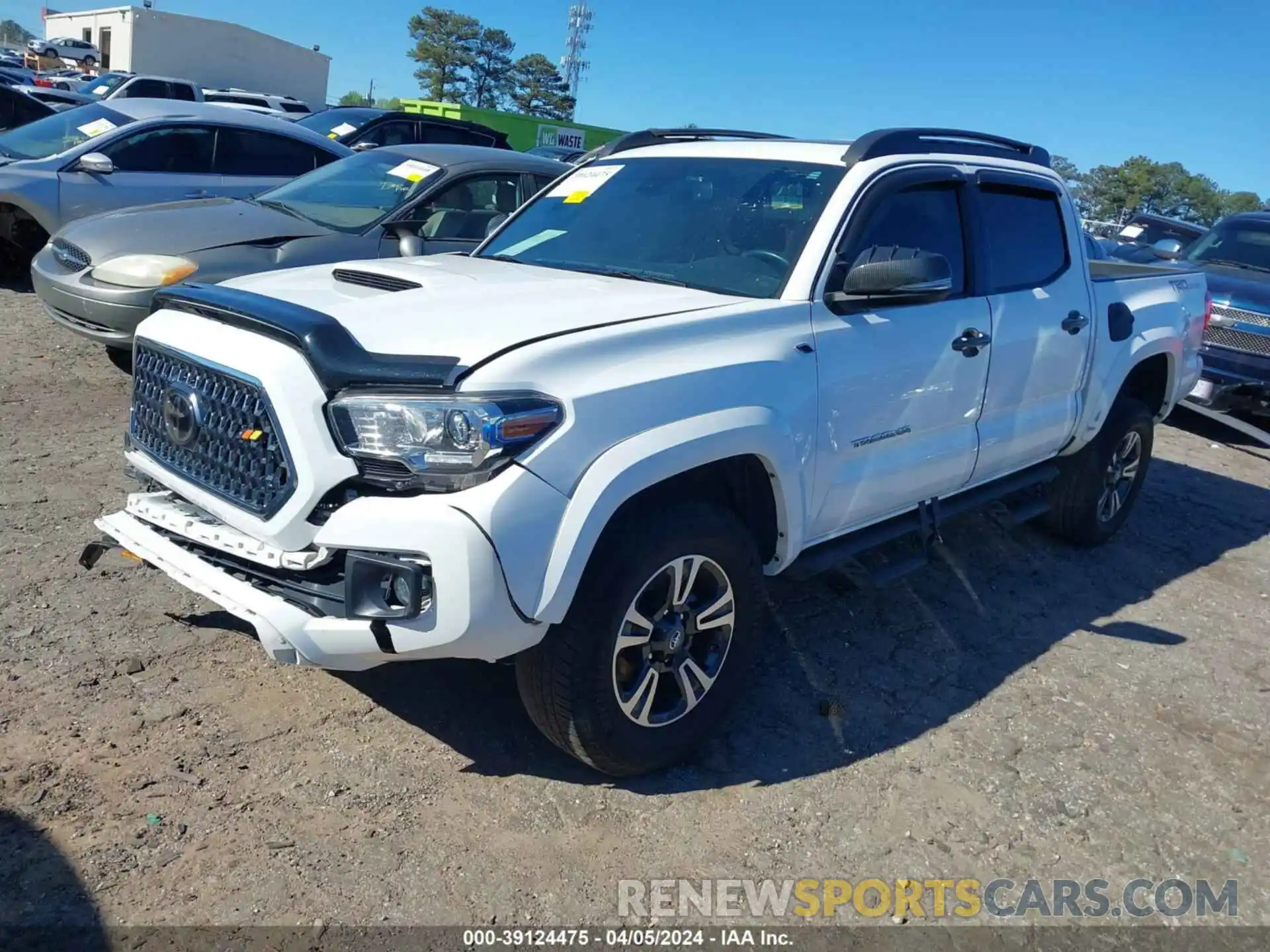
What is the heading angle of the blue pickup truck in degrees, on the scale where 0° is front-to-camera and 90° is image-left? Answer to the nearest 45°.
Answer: approximately 45°

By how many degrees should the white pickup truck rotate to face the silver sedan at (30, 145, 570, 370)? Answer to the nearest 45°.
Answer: approximately 90° to its right

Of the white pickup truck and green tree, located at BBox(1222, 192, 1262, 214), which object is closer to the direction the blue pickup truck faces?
the white pickup truck

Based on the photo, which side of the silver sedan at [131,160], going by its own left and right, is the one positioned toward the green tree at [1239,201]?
back

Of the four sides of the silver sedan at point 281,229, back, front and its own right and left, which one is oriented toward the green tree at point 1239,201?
back

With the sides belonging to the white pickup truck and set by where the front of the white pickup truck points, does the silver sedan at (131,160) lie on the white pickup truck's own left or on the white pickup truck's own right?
on the white pickup truck's own right

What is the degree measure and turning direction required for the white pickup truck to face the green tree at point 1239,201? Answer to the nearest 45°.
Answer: approximately 180°

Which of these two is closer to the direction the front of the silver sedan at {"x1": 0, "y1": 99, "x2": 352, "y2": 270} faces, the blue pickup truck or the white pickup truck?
the white pickup truck
